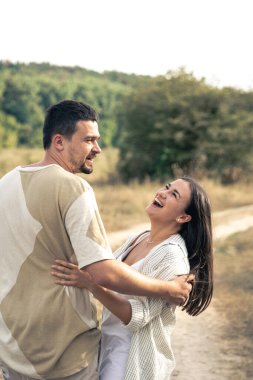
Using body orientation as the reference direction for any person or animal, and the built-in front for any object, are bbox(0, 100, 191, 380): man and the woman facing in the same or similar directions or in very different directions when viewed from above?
very different directions

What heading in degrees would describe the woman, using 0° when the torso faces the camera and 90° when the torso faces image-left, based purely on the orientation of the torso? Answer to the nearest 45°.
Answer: approximately 45°

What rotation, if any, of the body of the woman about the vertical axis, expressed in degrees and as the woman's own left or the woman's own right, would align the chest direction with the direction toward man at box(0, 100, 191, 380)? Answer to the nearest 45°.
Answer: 0° — they already face them

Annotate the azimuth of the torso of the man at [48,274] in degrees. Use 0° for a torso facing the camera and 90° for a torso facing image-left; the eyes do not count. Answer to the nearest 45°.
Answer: approximately 225°

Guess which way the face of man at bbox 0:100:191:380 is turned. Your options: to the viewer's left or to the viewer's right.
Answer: to the viewer's right
